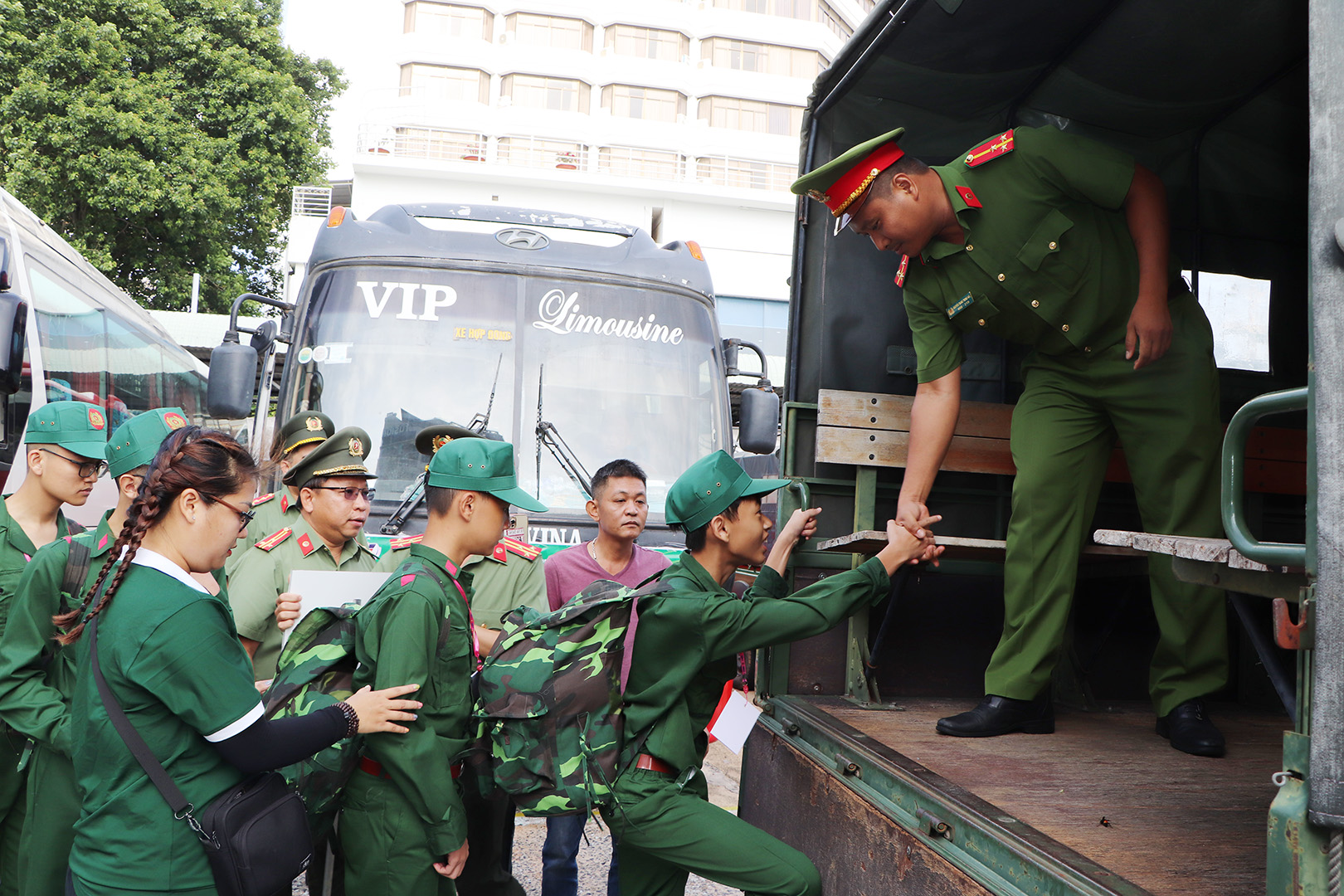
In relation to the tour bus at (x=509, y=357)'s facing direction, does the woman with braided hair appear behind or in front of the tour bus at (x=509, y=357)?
in front

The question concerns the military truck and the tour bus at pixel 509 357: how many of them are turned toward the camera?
1

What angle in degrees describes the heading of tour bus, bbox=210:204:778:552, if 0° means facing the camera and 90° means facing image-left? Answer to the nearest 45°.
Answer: approximately 0°

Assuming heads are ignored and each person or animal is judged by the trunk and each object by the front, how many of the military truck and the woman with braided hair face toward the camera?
0

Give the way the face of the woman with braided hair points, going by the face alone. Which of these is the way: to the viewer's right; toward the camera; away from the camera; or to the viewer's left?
to the viewer's right

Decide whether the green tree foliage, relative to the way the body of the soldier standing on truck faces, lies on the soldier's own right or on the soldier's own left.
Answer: on the soldier's own right

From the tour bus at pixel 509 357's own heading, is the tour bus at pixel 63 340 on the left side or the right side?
on its right

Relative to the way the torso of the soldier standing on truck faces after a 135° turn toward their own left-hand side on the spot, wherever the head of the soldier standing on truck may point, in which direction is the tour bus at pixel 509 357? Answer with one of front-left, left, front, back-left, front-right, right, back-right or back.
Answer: back-left

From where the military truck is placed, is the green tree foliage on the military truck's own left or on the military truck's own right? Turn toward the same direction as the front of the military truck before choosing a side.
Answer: on the military truck's own left

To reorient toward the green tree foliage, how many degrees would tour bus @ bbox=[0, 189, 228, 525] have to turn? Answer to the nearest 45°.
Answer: approximately 135° to its right

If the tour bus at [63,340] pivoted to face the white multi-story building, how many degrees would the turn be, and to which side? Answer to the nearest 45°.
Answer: approximately 180°

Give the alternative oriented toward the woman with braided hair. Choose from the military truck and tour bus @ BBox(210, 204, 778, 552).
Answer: the tour bus

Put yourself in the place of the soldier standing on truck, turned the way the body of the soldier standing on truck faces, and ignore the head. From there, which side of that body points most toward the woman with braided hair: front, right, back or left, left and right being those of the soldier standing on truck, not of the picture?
front

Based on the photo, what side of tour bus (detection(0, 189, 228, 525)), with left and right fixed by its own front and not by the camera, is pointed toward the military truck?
left

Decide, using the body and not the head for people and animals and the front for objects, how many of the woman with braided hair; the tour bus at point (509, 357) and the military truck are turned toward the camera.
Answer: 1

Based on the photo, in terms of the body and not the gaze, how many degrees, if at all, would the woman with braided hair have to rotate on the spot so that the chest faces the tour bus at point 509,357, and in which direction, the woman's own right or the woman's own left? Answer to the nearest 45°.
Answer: approximately 45° to the woman's own left

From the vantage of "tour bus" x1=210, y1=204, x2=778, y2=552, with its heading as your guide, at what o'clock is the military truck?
The military truck is roughly at 11 o'clock from the tour bus.
